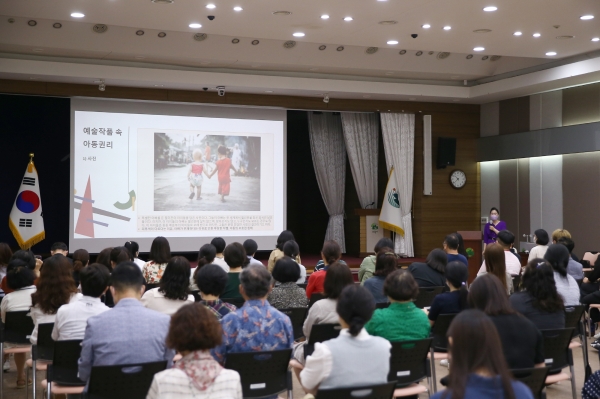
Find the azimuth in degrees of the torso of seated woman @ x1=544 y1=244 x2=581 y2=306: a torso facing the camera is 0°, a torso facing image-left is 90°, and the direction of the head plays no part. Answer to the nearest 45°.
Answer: approximately 135°

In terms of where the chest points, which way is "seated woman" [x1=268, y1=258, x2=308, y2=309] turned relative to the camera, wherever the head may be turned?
away from the camera

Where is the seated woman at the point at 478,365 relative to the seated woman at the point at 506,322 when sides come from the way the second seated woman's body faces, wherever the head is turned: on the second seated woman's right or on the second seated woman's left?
on the second seated woman's left

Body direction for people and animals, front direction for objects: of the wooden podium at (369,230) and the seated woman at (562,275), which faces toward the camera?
the wooden podium

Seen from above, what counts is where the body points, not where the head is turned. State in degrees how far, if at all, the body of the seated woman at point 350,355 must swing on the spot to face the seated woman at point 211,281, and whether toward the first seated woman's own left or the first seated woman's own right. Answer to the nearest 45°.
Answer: approximately 45° to the first seated woman's own left

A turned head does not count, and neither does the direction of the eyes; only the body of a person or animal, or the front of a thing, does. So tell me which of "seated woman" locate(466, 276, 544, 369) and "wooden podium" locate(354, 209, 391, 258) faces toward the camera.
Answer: the wooden podium

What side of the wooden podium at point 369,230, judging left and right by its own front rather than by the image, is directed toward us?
front

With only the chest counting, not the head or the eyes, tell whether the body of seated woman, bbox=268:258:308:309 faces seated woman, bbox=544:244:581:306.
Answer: no

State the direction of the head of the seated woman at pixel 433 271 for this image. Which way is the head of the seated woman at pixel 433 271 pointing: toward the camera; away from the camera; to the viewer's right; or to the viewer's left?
away from the camera

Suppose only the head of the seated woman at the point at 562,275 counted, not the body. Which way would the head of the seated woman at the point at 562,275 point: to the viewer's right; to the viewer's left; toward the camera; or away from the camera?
away from the camera

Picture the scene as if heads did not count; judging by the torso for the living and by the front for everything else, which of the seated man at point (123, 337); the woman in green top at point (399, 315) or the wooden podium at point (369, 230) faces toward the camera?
the wooden podium

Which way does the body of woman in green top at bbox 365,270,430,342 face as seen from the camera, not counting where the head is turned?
away from the camera

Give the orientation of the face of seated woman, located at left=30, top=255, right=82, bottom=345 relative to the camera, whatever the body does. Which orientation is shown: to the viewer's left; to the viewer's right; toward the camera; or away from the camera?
away from the camera

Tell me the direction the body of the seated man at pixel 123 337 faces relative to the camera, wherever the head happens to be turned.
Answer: away from the camera

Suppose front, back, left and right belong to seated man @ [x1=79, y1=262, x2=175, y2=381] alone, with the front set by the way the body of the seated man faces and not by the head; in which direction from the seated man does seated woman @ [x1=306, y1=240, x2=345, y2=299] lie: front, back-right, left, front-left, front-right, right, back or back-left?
front-right

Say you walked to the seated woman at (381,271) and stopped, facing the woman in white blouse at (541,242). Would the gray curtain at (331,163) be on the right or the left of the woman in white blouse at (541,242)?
left

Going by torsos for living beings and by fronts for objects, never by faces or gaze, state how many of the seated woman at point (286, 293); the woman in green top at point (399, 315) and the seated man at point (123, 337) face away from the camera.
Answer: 3

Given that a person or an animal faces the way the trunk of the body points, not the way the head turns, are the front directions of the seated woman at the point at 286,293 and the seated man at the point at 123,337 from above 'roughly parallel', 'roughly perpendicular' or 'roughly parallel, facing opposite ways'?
roughly parallel

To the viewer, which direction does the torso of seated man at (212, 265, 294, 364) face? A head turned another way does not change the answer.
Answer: away from the camera

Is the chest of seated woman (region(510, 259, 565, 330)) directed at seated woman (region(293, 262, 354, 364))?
no

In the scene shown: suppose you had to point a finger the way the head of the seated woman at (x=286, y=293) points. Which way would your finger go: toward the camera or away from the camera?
away from the camera

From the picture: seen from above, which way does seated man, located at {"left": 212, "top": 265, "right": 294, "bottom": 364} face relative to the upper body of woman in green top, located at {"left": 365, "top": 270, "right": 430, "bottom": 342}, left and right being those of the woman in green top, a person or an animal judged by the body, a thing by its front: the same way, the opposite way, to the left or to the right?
the same way

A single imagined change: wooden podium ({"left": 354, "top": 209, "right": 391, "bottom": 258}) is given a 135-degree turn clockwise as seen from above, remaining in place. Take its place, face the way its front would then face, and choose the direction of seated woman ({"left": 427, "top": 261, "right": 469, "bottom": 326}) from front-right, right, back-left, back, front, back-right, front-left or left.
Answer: back-left
